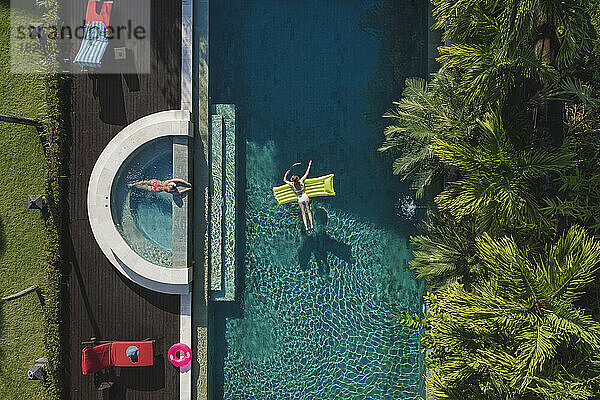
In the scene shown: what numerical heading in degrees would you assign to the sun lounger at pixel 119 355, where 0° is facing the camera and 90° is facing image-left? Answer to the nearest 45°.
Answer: approximately 270°

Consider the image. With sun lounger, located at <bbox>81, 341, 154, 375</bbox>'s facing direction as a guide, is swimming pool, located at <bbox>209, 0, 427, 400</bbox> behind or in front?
in front

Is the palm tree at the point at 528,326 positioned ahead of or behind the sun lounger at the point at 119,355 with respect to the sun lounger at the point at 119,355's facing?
ahead

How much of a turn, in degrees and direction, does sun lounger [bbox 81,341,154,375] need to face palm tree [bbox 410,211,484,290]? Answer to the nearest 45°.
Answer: approximately 45° to its right

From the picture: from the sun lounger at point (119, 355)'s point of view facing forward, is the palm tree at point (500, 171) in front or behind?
in front

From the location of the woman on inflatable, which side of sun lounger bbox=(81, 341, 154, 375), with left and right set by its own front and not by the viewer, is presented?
front
